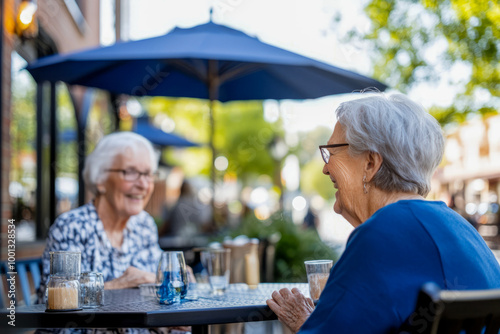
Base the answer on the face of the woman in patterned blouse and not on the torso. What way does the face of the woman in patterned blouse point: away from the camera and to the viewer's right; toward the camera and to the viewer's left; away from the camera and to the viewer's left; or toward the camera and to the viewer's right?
toward the camera and to the viewer's right

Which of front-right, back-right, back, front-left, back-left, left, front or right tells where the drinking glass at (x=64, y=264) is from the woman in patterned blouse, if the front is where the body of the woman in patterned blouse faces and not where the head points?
front-right

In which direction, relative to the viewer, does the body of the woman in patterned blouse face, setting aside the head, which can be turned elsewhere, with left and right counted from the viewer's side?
facing the viewer and to the right of the viewer

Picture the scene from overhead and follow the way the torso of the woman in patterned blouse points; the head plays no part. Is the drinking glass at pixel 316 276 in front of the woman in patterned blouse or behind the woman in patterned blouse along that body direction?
in front

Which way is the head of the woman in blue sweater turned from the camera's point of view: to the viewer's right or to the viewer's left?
to the viewer's left

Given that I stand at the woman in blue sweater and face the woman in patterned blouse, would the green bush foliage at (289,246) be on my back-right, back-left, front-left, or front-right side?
front-right

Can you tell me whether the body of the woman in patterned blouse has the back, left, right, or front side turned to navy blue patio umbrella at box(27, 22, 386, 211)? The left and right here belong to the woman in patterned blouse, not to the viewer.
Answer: left

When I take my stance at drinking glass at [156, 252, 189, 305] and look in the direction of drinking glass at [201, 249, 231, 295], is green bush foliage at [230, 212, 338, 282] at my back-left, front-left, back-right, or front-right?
front-left

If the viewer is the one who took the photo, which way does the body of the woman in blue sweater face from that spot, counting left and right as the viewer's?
facing away from the viewer and to the left of the viewer

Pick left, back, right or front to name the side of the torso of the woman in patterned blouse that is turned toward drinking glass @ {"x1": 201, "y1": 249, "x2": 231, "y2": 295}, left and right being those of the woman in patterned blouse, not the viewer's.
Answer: front

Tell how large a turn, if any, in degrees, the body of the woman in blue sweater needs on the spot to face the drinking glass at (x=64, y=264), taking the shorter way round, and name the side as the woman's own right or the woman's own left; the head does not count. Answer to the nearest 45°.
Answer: approximately 45° to the woman's own left

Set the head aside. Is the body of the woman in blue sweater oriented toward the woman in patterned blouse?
yes

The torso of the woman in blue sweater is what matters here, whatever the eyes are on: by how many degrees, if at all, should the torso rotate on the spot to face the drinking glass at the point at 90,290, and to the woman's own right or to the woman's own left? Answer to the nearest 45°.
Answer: approximately 45° to the woman's own left

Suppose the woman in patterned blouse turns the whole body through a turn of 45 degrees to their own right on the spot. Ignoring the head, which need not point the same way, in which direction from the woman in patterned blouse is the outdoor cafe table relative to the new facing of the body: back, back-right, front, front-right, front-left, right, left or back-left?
front
